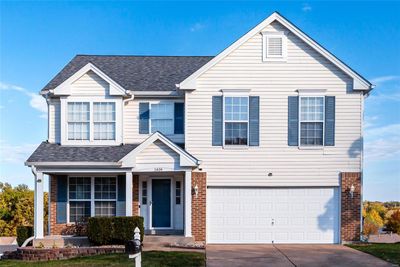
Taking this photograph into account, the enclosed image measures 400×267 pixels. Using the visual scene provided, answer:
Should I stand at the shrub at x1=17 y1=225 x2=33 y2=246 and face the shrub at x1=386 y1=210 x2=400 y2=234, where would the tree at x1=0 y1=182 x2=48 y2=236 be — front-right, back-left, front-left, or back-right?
front-left

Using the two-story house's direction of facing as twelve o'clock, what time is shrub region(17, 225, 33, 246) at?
The shrub is roughly at 3 o'clock from the two-story house.

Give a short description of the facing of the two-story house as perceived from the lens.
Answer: facing the viewer

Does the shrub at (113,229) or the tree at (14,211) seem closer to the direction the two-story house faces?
the shrub

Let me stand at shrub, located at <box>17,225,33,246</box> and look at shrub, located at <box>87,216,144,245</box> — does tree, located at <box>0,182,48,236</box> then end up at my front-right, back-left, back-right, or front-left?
back-left
